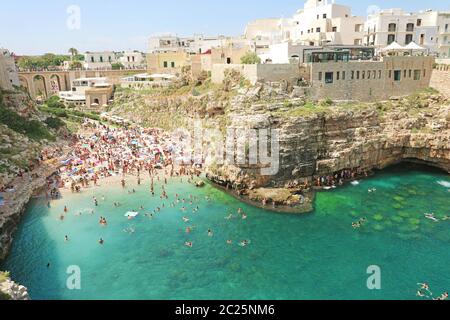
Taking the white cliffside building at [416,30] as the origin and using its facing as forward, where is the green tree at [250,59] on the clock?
The green tree is roughly at 2 o'clock from the white cliffside building.

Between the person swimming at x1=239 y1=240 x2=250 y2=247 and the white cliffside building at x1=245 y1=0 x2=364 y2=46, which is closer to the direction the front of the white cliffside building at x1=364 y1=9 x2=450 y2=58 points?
the person swimming

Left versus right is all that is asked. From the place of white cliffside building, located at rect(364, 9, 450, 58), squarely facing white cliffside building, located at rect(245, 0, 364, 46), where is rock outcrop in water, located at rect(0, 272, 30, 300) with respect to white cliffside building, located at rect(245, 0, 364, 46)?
left

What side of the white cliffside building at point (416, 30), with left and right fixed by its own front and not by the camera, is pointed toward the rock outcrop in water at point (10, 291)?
front

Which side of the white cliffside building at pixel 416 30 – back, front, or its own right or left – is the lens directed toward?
front

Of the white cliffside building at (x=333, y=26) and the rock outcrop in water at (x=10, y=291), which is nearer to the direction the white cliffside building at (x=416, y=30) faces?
the rock outcrop in water

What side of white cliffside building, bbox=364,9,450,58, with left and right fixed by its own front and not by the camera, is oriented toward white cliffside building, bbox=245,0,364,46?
right

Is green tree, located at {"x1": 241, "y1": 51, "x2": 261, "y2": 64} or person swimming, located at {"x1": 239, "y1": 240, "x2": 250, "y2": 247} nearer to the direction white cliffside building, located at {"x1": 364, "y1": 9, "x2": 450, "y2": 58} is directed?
the person swimming

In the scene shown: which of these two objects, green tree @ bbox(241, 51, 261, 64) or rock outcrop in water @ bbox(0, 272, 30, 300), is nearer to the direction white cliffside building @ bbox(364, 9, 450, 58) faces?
the rock outcrop in water

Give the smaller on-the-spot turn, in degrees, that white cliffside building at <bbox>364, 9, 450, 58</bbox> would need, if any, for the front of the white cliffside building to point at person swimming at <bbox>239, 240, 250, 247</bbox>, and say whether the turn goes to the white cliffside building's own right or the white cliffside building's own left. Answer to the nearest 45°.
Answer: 0° — it already faces them
